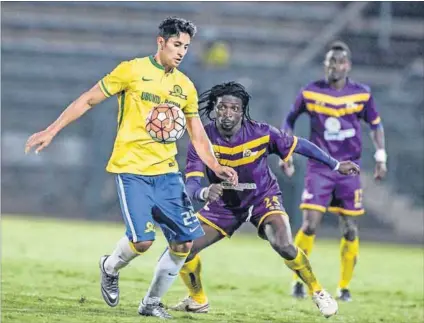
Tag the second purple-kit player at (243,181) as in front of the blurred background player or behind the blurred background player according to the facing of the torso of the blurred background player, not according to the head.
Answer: in front

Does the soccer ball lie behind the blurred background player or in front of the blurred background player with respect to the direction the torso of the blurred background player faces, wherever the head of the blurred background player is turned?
in front

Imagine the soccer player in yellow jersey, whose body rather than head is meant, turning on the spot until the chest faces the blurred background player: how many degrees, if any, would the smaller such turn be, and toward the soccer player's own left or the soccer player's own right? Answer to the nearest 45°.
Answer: approximately 90° to the soccer player's own left

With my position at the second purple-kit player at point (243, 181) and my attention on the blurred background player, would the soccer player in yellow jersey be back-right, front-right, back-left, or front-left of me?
back-left

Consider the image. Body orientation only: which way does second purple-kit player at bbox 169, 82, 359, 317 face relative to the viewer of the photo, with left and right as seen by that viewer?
facing the viewer

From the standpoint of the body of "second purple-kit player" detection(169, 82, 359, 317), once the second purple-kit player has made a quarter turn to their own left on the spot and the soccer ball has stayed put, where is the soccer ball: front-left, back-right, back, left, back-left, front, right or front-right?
back-right

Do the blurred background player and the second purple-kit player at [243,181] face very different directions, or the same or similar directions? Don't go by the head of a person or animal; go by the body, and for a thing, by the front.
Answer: same or similar directions

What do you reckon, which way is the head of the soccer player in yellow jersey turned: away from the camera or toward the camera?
toward the camera

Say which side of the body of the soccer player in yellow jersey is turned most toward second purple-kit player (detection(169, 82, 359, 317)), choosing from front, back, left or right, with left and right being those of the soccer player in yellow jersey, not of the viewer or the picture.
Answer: left

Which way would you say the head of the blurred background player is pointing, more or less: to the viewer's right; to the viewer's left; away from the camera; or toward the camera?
toward the camera

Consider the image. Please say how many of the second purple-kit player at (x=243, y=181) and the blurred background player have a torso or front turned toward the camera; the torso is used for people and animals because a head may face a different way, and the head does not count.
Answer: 2

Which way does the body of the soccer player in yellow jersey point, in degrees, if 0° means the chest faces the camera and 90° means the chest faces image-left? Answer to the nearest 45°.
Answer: approximately 315°
